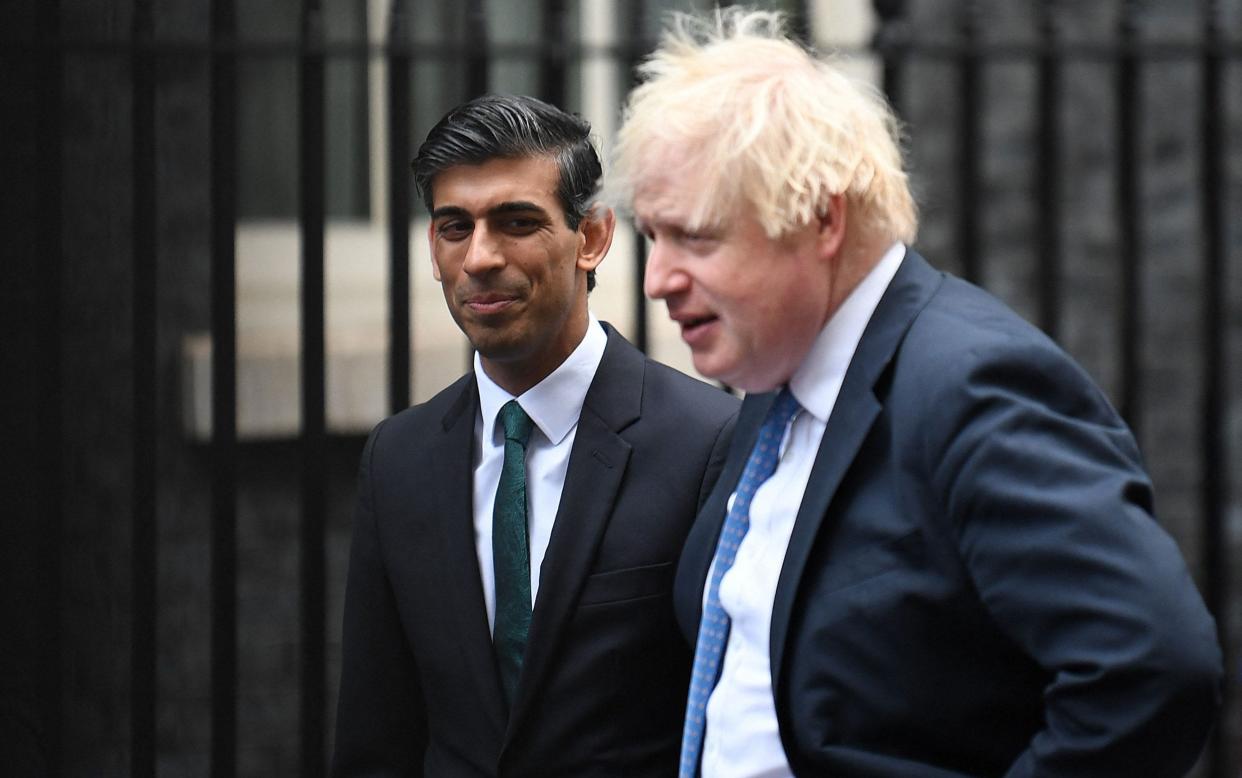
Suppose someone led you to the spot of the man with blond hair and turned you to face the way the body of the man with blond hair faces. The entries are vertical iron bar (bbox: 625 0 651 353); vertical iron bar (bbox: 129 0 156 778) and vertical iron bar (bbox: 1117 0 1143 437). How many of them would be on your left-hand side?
0

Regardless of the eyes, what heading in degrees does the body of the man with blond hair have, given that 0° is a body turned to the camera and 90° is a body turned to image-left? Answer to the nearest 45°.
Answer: approximately 45°

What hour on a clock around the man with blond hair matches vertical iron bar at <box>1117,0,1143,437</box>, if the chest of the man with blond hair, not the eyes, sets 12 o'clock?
The vertical iron bar is roughly at 5 o'clock from the man with blond hair.

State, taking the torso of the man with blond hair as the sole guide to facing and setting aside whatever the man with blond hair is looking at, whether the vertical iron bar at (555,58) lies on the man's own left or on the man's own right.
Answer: on the man's own right

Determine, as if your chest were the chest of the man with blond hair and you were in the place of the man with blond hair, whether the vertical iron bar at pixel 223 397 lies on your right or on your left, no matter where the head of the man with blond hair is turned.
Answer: on your right

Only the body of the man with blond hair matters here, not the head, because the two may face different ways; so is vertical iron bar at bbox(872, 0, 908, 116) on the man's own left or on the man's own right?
on the man's own right

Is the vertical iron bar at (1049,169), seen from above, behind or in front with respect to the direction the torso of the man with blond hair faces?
behind

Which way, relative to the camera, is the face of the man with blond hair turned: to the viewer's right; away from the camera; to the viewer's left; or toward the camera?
to the viewer's left
